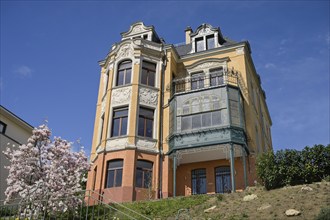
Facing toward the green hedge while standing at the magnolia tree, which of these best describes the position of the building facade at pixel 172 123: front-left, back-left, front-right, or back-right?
front-left

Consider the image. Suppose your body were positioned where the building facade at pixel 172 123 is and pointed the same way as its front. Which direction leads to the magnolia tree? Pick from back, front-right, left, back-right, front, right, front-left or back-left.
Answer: right

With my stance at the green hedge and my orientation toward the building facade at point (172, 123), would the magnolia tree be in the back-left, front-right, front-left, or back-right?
front-left

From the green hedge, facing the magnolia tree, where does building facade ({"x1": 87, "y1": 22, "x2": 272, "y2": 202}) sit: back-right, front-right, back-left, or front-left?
front-right

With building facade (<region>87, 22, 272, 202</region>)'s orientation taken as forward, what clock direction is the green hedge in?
The green hedge is roughly at 10 o'clock from the building facade.

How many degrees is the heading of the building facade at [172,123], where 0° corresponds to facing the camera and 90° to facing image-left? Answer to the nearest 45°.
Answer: approximately 0°
